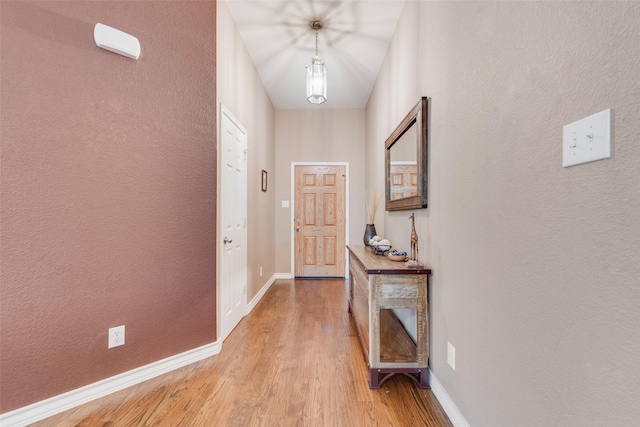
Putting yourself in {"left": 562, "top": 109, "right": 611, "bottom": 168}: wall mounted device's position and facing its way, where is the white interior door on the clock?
The white interior door is roughly at 2 o'clock from the wall mounted device.

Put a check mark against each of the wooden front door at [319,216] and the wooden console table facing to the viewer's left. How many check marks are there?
1

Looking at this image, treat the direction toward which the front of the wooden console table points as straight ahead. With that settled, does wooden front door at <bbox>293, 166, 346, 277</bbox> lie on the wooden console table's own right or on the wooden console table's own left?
on the wooden console table's own right

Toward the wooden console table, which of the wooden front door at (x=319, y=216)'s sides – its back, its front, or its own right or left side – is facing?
front

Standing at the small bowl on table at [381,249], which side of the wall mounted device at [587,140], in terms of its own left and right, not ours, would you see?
right

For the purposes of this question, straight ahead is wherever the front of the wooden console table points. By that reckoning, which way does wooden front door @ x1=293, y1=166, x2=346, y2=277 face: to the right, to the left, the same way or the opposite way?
to the left

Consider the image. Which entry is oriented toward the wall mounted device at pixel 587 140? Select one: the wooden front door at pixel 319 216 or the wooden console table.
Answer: the wooden front door

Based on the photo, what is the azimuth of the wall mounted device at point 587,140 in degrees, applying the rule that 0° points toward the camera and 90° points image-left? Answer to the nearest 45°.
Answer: approximately 45°

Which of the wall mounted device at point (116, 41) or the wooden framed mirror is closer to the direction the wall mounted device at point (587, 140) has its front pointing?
the wall mounted device

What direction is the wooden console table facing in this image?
to the viewer's left

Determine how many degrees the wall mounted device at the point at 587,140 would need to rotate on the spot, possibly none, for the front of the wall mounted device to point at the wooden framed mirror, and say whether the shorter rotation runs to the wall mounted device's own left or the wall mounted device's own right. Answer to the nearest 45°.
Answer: approximately 90° to the wall mounted device's own right

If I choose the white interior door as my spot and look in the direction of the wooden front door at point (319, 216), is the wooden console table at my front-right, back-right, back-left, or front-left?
back-right

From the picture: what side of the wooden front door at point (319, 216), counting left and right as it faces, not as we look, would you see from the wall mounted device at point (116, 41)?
front

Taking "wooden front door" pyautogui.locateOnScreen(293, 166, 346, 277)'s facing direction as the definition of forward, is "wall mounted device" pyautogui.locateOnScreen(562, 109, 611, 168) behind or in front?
in front
